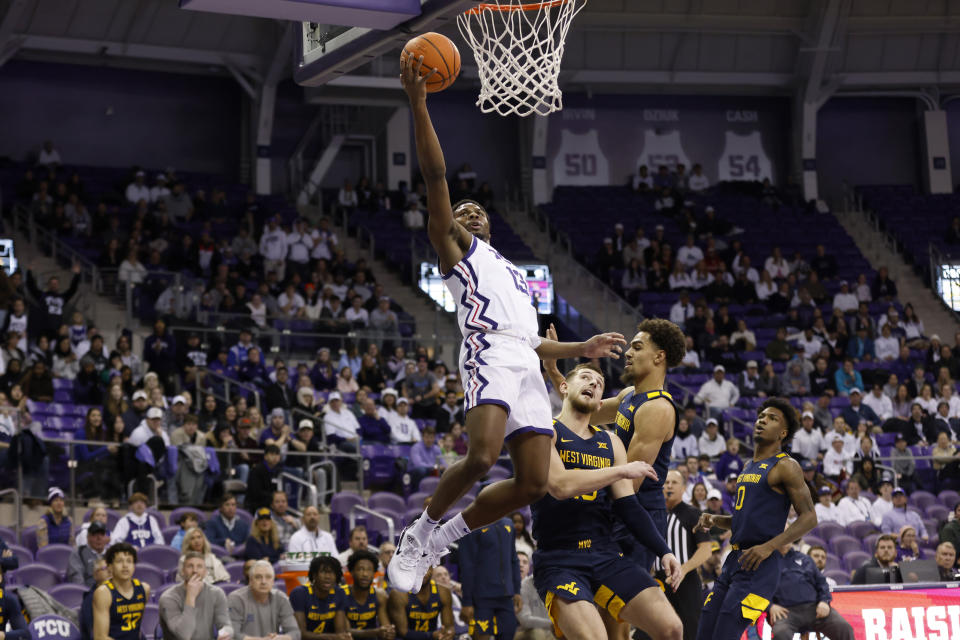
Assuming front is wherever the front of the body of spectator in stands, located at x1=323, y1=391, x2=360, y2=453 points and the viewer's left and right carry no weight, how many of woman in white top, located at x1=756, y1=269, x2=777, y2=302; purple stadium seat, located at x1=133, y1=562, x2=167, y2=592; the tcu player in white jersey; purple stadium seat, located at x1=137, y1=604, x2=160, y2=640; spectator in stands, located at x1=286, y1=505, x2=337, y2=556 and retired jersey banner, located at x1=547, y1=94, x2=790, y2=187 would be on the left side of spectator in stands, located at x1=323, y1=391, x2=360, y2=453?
2

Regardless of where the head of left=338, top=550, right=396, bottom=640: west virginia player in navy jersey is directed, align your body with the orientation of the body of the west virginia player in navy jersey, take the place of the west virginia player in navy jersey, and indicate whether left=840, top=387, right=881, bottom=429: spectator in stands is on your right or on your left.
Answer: on your left

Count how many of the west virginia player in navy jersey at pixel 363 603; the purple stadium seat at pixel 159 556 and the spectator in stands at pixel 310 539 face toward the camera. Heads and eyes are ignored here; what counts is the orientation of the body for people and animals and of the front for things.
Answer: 3

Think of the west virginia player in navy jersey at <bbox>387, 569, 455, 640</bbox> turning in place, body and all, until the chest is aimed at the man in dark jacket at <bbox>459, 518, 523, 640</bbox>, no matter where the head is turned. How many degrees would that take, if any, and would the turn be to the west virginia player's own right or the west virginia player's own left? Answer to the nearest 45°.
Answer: approximately 45° to the west virginia player's own left

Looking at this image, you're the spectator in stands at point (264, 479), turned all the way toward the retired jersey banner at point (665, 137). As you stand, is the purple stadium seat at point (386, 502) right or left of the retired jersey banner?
right

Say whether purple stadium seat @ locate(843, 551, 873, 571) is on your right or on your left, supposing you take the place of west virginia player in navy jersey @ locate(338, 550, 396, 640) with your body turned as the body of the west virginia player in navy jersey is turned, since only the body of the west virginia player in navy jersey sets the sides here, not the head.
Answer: on your left

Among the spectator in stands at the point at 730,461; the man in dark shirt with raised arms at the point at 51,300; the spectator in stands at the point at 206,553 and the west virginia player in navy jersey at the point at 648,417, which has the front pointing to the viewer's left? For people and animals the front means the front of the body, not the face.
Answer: the west virginia player in navy jersey

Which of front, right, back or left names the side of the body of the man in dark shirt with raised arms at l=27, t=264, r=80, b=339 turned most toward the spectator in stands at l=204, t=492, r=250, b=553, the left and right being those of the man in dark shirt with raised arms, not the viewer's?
front
